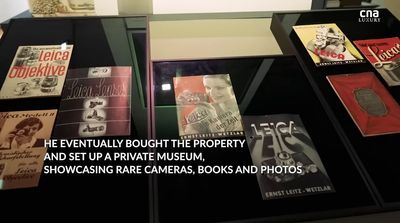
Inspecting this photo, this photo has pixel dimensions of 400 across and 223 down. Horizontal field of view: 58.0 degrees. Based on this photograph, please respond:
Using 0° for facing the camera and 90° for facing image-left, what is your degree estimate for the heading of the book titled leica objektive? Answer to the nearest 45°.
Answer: approximately 0°

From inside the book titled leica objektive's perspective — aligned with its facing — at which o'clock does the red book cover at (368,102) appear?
The red book cover is roughly at 10 o'clock from the book titled leica objektive.

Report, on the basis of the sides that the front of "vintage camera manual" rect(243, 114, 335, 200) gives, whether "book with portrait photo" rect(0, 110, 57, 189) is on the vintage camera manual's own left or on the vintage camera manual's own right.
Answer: on the vintage camera manual's own right

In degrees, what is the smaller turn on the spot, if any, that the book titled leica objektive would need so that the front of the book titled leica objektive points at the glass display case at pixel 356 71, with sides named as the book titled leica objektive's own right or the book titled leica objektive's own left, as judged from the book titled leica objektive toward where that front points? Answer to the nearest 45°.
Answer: approximately 45° to the book titled leica objektive's own left
